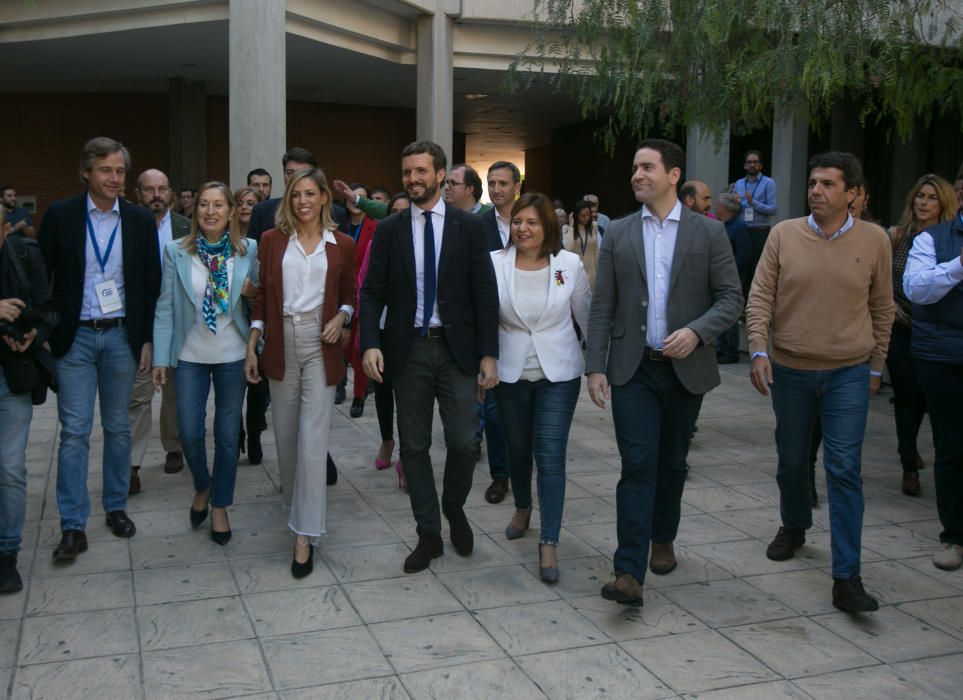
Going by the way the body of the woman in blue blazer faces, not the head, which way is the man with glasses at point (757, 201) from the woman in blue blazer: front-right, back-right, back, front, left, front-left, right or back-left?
back-left

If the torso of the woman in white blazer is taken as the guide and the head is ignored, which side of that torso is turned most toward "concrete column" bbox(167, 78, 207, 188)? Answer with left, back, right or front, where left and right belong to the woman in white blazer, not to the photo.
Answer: back

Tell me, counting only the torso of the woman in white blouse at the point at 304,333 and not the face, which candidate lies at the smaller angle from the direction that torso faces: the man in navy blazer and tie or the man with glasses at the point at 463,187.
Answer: the man in navy blazer and tie

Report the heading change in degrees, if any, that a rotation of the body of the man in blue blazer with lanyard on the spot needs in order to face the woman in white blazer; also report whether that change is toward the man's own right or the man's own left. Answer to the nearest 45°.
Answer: approximately 45° to the man's own left

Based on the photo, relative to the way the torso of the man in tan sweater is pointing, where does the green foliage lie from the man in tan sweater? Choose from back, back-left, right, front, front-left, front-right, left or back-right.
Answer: back

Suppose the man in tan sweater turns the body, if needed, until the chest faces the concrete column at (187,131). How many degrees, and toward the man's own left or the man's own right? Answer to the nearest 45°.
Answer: approximately 135° to the man's own right

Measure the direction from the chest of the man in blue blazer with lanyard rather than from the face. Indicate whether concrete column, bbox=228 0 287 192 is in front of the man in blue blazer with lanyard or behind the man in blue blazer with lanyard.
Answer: behind

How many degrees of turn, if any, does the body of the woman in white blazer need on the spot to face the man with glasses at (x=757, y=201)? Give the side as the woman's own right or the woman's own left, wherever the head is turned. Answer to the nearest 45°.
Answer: approximately 180°
